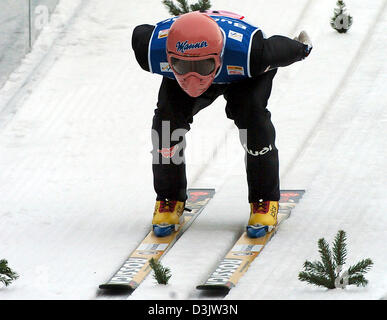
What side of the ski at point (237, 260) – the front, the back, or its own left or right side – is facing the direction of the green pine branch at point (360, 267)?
left

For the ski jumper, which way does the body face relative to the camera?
toward the camera

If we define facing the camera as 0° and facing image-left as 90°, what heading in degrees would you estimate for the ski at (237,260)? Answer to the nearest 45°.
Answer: approximately 45°

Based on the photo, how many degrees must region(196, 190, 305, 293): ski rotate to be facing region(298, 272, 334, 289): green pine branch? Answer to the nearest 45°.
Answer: approximately 90° to its left

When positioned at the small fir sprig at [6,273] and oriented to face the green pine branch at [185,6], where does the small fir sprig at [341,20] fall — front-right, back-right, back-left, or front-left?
front-right

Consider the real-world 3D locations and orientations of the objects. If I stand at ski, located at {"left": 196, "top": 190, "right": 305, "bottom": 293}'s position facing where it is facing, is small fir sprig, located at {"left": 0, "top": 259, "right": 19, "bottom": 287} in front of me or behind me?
in front

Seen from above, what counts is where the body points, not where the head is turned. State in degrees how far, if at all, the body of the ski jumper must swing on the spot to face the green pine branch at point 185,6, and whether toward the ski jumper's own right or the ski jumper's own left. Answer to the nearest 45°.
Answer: approximately 180°
